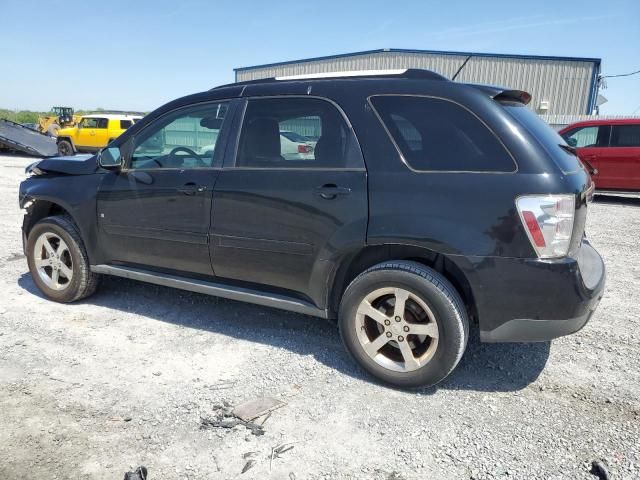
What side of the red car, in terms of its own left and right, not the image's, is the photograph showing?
left

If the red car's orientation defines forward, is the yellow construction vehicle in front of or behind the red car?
in front

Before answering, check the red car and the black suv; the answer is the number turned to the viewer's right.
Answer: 0

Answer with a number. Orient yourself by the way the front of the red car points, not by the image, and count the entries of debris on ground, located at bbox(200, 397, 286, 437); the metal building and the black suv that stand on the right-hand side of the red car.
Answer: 1

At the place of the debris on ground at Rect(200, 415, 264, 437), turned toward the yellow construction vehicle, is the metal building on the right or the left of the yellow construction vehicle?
right

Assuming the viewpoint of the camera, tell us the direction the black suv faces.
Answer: facing away from the viewer and to the left of the viewer

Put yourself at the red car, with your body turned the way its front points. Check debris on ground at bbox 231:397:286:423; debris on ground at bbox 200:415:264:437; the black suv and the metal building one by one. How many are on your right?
1

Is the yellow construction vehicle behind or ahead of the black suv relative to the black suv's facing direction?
ahead

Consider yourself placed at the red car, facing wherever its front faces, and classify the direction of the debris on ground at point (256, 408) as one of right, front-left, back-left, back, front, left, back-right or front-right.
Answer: left

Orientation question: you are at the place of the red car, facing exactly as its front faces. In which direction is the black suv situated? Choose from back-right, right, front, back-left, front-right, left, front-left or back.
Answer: left

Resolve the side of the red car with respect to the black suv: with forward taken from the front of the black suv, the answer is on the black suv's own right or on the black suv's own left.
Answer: on the black suv's own right
